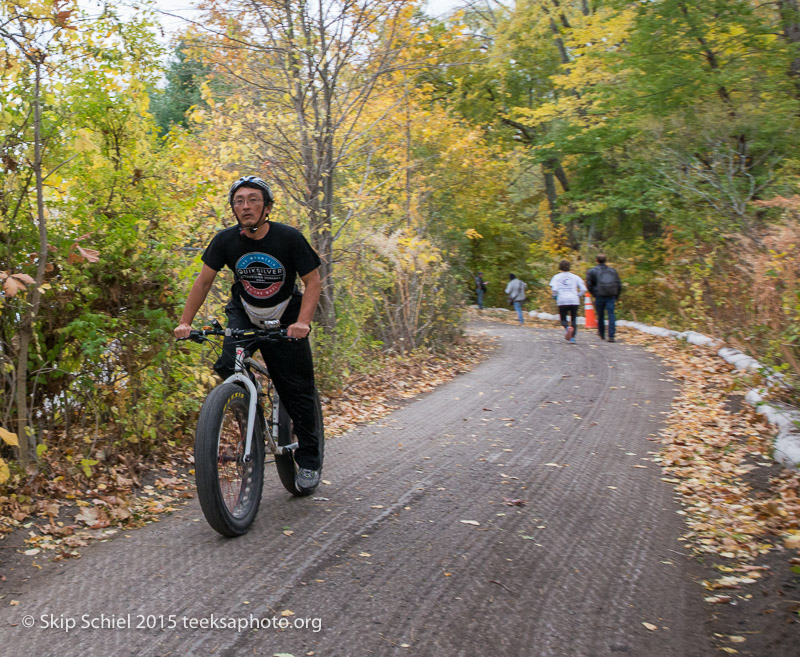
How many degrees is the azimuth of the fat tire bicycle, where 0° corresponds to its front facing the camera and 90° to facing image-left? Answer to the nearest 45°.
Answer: approximately 45°

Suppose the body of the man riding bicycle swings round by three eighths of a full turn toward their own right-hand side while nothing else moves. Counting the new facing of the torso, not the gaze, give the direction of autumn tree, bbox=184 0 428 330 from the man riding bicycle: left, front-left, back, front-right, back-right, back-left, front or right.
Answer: front

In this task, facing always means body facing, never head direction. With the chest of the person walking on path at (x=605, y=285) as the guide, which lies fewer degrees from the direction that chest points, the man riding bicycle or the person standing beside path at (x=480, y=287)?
the person standing beside path

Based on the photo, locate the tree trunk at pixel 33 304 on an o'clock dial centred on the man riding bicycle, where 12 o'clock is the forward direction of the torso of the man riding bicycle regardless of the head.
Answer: The tree trunk is roughly at 2 o'clock from the man riding bicycle.

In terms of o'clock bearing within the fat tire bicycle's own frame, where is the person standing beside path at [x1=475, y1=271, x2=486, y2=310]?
The person standing beside path is roughly at 5 o'clock from the fat tire bicycle.

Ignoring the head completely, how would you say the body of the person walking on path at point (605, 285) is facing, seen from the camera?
away from the camera

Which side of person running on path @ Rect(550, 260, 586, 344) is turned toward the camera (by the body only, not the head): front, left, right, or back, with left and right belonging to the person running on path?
back

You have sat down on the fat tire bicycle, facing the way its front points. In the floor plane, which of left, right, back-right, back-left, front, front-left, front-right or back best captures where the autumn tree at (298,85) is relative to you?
back-right

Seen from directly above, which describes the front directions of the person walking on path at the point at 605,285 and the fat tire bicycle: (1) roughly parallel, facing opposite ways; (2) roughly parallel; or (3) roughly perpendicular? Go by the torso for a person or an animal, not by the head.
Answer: roughly parallel, facing opposite ways

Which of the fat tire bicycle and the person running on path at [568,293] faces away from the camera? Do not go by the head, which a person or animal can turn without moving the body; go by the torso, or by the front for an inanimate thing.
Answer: the person running on path

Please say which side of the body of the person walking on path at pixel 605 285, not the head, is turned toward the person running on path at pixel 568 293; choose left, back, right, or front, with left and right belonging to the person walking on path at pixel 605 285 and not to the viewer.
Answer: left

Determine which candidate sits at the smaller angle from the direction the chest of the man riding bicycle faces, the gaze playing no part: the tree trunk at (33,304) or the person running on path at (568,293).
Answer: the tree trunk
